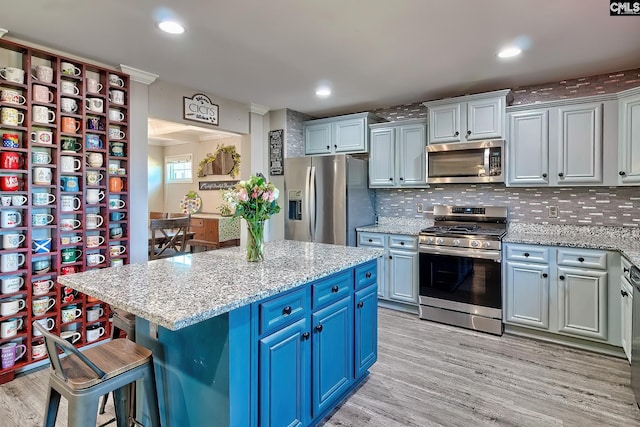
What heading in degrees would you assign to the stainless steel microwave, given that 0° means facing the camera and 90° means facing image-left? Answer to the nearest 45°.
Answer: approximately 0°

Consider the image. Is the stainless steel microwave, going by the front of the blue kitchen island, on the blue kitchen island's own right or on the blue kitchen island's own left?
on the blue kitchen island's own left

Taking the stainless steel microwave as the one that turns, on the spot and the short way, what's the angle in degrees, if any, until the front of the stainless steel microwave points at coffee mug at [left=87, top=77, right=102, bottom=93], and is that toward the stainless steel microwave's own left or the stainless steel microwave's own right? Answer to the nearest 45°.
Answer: approximately 45° to the stainless steel microwave's own right

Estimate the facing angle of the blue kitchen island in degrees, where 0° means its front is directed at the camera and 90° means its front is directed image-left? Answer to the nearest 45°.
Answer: approximately 315°

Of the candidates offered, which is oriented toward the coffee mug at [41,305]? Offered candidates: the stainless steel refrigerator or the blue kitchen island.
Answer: the stainless steel refrigerator

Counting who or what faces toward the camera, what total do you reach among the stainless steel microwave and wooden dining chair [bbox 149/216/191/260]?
1
